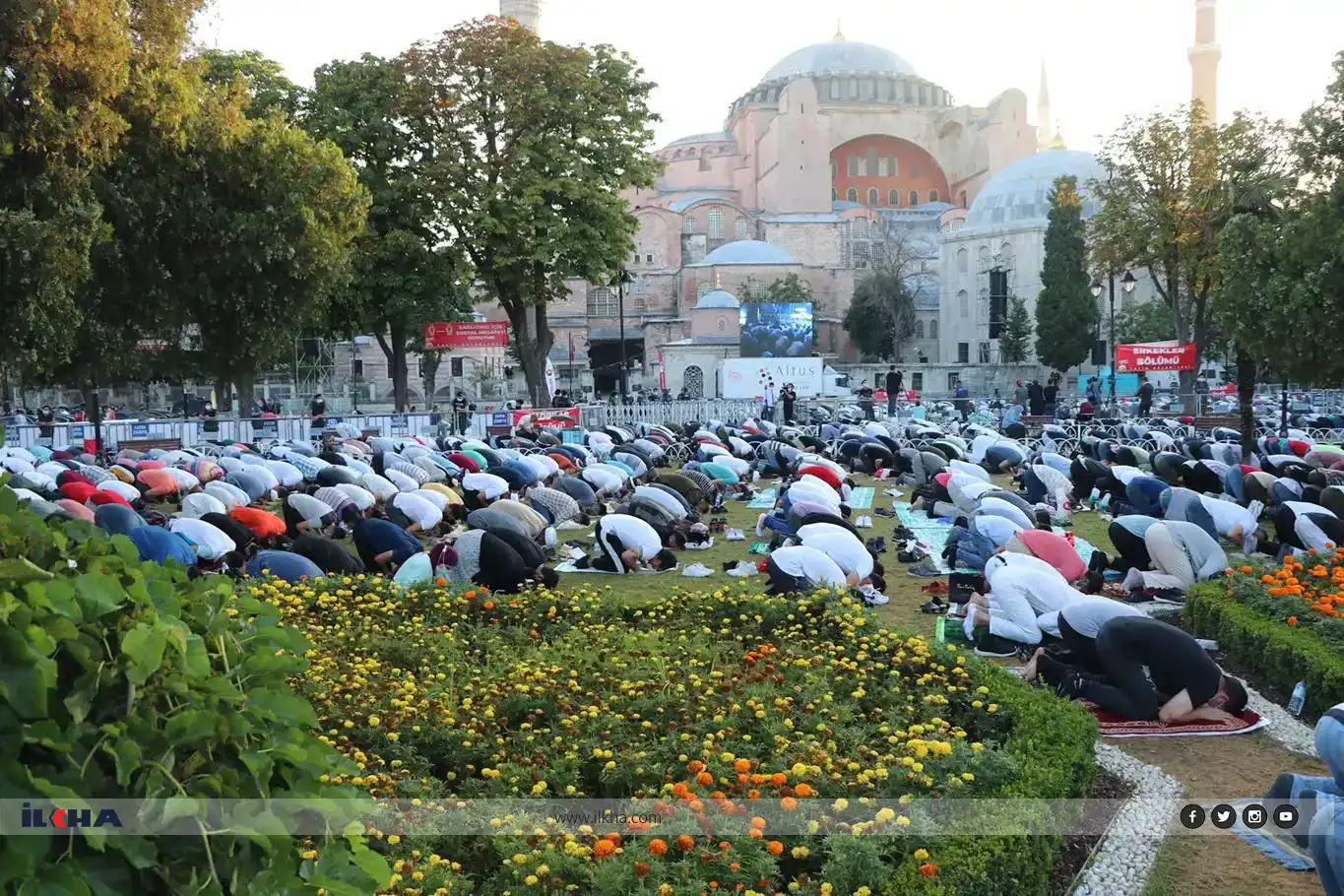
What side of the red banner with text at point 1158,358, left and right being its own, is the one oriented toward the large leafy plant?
front

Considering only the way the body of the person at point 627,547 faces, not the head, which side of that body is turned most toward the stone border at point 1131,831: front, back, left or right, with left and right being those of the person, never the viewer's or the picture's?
right

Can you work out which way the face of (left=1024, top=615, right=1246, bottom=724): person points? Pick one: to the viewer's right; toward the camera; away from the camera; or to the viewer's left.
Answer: to the viewer's right

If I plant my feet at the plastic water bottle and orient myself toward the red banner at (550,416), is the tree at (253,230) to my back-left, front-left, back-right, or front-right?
front-left

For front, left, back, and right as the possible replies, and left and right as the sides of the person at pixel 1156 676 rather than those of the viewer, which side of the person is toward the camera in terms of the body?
right

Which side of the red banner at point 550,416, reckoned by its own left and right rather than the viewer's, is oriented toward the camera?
front

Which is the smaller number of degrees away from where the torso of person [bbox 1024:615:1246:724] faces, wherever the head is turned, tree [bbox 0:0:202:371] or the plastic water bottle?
the plastic water bottle

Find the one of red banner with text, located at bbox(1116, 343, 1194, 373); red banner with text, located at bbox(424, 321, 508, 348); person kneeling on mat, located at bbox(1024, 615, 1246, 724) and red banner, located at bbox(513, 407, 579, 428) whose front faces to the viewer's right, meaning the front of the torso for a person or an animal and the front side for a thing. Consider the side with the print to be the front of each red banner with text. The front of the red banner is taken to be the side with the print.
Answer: the person kneeling on mat

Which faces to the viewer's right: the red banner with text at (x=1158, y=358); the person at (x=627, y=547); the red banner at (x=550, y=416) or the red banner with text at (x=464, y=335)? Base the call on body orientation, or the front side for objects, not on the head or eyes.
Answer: the person

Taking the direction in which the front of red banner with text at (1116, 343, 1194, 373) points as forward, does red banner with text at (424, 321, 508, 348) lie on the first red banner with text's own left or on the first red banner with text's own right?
on the first red banner with text's own right

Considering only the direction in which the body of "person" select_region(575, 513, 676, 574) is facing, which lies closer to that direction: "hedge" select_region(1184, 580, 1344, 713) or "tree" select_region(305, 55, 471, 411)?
the hedge

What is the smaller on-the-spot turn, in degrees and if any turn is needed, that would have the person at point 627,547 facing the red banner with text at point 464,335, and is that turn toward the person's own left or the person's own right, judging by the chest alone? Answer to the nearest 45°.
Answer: approximately 90° to the person's own left

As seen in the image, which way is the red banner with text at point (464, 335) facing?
toward the camera

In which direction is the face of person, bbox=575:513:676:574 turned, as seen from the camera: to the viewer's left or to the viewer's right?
to the viewer's right

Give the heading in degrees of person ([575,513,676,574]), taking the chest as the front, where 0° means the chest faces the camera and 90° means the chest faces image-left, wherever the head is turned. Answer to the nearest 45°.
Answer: approximately 270°

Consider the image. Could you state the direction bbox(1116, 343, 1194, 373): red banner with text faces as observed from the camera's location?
facing the viewer

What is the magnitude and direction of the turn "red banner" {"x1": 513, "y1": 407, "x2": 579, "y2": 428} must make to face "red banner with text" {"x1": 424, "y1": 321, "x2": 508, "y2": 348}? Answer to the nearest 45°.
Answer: approximately 180°
